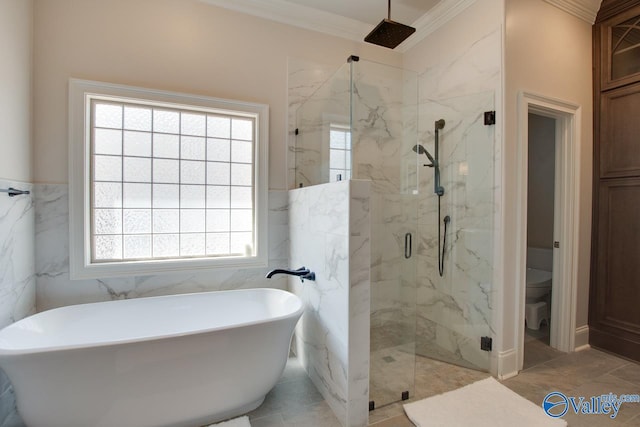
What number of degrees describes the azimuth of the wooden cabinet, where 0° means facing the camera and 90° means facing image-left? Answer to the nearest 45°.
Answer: approximately 45°

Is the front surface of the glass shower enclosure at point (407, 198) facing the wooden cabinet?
no

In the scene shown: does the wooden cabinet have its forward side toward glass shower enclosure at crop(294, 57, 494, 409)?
yes

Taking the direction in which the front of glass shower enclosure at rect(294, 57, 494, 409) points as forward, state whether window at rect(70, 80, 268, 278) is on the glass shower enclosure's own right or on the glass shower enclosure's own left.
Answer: on the glass shower enclosure's own right

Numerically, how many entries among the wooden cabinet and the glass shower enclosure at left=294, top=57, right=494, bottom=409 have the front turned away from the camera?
0

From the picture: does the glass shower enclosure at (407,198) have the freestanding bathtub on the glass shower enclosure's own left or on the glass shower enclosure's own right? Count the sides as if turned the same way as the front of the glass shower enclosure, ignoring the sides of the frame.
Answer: on the glass shower enclosure's own right

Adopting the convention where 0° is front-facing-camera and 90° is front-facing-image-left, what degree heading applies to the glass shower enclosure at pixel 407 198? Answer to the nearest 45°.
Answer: approximately 315°

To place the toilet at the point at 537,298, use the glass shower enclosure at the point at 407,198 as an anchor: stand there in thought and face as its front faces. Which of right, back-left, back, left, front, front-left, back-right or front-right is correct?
left

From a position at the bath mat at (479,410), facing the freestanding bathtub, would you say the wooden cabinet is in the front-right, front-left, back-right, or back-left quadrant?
back-right

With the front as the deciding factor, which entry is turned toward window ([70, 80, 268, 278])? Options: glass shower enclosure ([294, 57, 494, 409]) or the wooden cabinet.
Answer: the wooden cabinet

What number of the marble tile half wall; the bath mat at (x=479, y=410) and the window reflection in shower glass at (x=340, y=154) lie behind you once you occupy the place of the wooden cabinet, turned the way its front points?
0

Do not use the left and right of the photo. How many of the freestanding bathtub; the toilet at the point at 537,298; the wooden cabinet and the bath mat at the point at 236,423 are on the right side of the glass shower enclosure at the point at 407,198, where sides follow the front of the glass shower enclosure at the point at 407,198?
2

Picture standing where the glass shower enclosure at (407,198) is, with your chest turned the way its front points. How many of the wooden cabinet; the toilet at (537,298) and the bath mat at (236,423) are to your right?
1

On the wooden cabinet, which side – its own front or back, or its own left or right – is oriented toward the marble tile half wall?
front

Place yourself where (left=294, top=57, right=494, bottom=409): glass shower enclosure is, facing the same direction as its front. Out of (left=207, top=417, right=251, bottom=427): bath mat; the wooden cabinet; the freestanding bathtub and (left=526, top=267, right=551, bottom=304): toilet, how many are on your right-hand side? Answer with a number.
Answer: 2
